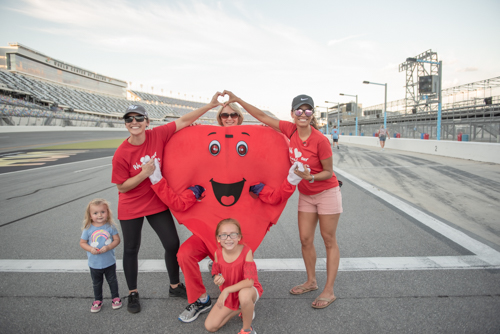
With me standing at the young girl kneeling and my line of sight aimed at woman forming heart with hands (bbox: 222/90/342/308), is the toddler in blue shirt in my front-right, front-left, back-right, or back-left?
back-left

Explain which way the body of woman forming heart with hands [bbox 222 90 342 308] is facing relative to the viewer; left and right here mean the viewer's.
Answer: facing the viewer and to the left of the viewer

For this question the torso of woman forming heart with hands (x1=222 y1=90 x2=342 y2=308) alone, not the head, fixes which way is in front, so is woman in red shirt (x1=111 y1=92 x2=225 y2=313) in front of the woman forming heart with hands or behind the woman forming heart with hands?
in front

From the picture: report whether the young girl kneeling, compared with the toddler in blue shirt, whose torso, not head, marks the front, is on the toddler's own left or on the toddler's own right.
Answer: on the toddler's own left

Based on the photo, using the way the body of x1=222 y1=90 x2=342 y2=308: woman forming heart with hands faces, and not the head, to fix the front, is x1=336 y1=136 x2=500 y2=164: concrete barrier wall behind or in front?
behind

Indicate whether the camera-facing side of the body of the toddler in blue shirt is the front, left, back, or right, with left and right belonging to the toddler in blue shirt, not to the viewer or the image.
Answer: front

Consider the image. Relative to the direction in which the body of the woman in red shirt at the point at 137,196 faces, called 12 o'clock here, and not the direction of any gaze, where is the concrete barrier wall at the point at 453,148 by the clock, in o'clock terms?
The concrete barrier wall is roughly at 8 o'clock from the woman in red shirt.

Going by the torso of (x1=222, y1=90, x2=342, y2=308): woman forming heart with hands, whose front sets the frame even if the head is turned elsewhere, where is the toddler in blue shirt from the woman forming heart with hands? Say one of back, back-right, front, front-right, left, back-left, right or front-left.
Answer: front-right

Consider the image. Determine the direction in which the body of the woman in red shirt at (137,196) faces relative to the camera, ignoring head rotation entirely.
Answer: toward the camera

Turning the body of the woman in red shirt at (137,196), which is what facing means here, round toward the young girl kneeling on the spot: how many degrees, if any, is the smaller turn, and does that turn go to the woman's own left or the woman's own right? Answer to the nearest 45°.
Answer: approximately 45° to the woman's own left

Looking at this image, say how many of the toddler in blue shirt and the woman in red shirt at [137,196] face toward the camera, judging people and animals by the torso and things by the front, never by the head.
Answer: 2
